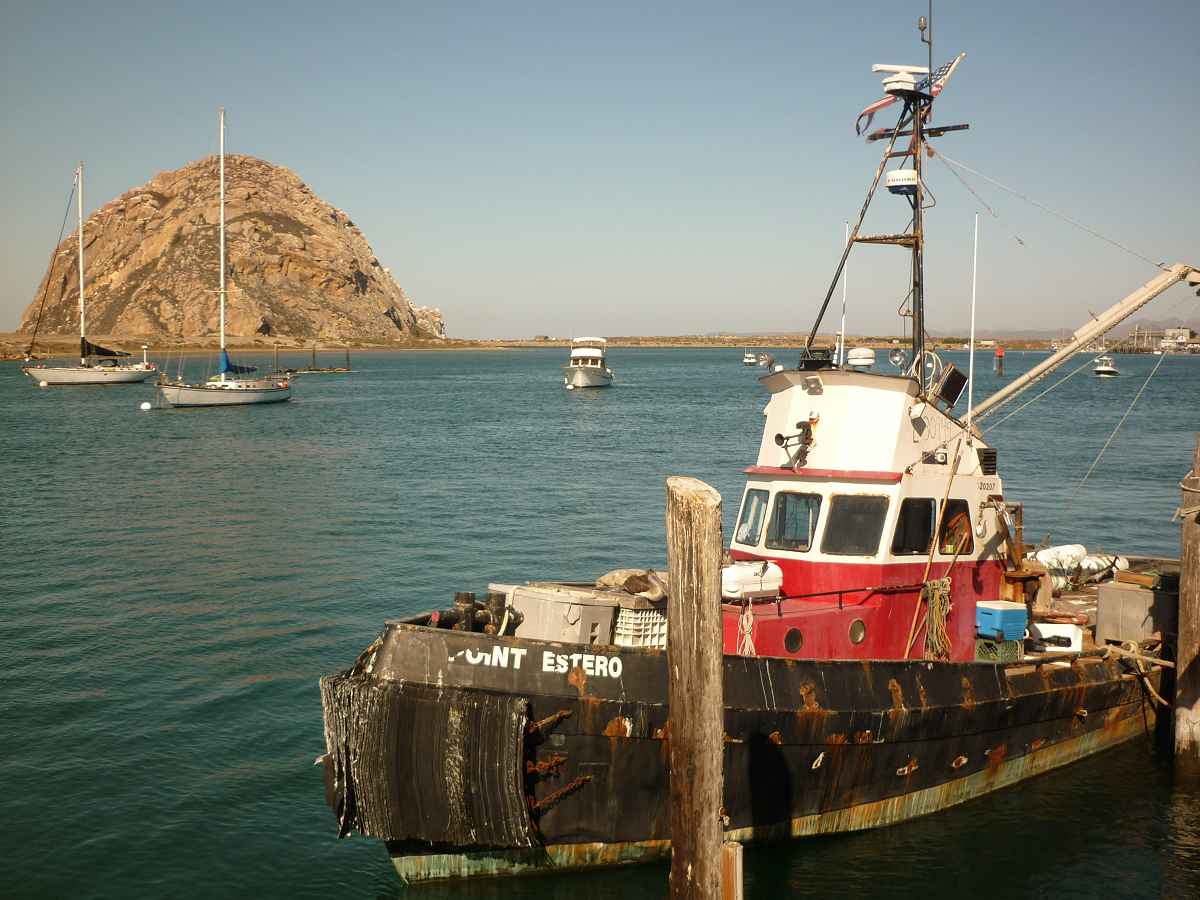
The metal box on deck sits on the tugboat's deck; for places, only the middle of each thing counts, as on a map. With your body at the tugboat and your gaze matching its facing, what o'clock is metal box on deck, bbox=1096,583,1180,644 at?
The metal box on deck is roughly at 6 o'clock from the tugboat.

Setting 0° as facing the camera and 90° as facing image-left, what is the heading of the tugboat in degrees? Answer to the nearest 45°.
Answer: approximately 45°

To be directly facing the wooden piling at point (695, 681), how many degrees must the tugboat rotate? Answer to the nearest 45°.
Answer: approximately 45° to its left

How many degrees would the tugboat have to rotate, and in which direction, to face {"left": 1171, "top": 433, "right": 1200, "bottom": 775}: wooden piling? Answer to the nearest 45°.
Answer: approximately 180°

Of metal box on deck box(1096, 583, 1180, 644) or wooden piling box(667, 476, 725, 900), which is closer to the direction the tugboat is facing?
the wooden piling
